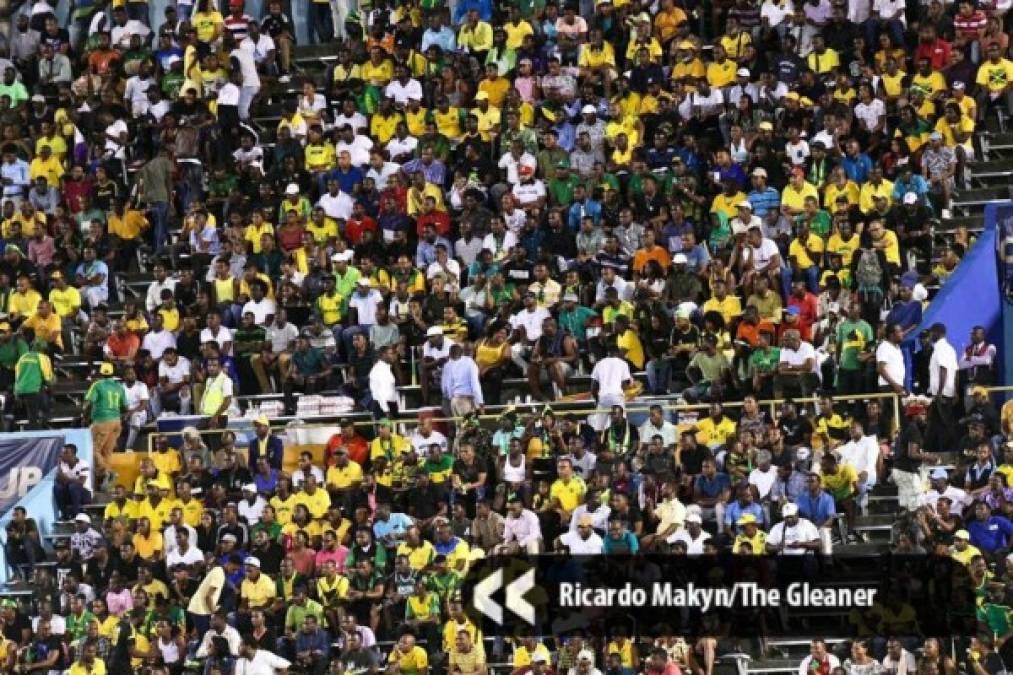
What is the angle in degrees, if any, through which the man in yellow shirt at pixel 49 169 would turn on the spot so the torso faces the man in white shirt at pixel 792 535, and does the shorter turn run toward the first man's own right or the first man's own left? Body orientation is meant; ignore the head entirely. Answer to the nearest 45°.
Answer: approximately 45° to the first man's own left

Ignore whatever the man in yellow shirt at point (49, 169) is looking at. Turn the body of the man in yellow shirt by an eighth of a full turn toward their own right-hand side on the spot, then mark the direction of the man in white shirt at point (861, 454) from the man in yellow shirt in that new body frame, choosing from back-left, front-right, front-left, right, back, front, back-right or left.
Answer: left

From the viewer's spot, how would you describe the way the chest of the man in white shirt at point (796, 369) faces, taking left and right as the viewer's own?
facing the viewer and to the left of the viewer

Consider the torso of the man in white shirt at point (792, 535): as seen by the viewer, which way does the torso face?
toward the camera

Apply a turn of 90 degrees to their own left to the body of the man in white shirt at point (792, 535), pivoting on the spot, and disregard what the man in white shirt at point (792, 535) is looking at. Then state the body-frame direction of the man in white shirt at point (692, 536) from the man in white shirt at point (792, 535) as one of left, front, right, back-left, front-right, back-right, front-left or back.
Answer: back

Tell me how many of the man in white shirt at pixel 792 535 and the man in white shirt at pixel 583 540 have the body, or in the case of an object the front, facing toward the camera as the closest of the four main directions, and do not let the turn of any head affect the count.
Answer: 2

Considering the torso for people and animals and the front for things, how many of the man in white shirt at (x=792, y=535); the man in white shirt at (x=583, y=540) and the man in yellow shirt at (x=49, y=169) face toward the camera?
3

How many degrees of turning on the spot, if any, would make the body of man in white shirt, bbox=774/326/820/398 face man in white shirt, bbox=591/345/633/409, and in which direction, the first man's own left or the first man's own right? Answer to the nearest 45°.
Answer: approximately 45° to the first man's own right

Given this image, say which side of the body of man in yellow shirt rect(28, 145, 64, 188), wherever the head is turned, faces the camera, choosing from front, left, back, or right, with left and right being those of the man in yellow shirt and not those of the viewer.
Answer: front

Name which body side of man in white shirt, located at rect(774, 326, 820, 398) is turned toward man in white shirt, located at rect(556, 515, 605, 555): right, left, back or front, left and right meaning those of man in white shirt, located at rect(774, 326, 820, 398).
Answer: front

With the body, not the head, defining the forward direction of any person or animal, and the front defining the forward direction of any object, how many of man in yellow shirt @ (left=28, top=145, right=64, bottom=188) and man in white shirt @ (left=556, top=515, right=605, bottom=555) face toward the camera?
2

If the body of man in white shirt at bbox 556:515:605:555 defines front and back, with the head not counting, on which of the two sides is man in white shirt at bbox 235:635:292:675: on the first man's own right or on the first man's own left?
on the first man's own right
